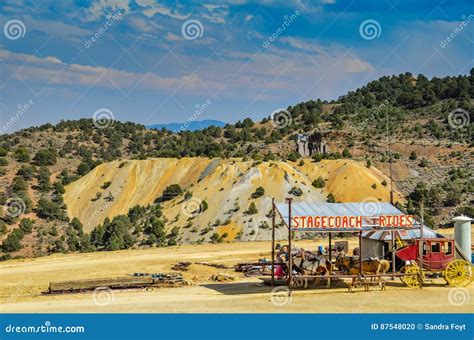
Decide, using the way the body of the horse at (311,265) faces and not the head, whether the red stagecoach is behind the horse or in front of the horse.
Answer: behind

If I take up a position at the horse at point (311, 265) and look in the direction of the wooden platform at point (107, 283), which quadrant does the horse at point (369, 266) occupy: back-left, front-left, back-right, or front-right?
back-right

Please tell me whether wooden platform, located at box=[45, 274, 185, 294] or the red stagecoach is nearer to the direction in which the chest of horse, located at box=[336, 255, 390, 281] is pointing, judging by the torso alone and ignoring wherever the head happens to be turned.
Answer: the wooden platform

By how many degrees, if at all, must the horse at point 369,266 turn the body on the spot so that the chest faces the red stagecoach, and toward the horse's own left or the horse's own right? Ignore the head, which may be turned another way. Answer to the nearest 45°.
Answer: approximately 180°

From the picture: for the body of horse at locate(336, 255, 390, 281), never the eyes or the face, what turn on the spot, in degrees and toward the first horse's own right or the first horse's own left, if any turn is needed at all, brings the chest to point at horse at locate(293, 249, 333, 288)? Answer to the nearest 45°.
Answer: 0° — it already faces it

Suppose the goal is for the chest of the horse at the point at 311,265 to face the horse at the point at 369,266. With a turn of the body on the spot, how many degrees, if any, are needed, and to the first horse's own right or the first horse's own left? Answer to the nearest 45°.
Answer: approximately 180°

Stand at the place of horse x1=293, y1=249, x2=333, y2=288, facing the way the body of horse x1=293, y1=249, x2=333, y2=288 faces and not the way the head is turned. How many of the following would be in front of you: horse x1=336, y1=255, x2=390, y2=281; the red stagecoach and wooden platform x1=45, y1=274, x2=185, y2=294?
1

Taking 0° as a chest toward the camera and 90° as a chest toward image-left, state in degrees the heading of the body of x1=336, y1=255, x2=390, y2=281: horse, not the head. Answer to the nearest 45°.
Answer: approximately 90°

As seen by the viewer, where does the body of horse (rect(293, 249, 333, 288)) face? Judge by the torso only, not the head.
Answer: to the viewer's left

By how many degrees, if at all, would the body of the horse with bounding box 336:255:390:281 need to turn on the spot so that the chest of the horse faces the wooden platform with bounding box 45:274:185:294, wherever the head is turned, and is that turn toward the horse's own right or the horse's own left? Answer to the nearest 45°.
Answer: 0° — it already faces it

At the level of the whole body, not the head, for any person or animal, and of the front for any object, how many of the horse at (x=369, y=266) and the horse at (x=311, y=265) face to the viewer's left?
2

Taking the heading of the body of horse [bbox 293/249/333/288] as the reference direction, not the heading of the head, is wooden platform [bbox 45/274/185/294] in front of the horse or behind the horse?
in front

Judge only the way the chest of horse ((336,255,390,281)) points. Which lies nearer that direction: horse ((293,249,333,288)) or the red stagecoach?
the horse
